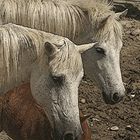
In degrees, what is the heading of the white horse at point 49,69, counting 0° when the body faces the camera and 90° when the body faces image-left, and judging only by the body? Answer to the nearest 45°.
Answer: approximately 315°

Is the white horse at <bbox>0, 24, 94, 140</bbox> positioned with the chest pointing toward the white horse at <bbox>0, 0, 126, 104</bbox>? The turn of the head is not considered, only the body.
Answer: no
